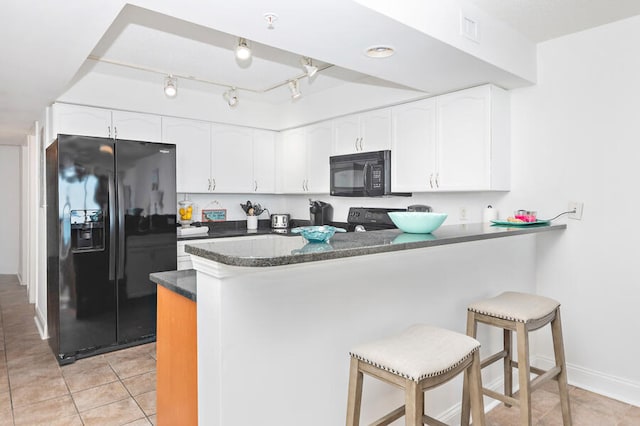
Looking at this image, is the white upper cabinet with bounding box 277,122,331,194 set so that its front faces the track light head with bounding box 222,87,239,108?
yes

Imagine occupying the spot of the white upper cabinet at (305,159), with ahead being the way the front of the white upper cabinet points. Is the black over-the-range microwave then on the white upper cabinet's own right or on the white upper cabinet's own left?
on the white upper cabinet's own left

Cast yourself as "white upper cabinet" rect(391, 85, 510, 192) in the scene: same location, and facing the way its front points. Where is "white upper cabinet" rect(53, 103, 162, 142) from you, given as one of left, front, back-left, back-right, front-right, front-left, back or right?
front-right

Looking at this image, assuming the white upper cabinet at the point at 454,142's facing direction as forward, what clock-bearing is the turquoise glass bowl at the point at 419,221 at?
The turquoise glass bowl is roughly at 11 o'clock from the white upper cabinet.

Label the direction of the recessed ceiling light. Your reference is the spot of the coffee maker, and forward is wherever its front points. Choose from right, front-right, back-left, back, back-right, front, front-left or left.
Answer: front-left

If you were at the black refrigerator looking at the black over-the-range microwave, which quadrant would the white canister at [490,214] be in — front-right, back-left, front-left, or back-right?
front-right

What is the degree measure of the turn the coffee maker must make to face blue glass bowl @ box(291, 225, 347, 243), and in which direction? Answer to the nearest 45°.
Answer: approximately 45° to its left

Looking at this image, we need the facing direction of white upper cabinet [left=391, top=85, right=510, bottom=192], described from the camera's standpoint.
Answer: facing the viewer and to the left of the viewer

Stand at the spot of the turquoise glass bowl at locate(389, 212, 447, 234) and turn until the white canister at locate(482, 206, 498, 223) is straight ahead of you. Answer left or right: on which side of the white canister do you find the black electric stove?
left

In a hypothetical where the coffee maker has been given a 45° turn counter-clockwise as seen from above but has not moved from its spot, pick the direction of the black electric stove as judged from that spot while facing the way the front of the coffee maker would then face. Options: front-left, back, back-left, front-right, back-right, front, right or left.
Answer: front-left

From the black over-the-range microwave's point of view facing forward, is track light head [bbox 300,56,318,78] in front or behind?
in front

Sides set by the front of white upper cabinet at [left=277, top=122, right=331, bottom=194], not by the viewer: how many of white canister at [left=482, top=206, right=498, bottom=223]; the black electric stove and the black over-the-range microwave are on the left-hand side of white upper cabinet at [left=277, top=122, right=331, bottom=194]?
3
